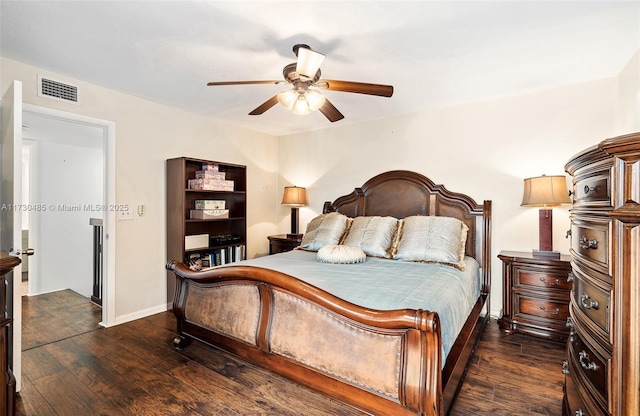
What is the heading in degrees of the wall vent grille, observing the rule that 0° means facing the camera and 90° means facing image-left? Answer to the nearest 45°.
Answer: approximately 315°

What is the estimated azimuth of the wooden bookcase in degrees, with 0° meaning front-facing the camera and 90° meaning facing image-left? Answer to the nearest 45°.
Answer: approximately 315°

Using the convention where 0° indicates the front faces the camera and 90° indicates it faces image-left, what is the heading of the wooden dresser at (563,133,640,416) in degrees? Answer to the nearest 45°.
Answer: approximately 45°

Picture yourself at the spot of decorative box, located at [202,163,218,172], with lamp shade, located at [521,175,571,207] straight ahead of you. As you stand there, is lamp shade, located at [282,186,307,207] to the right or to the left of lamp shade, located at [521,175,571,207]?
left
